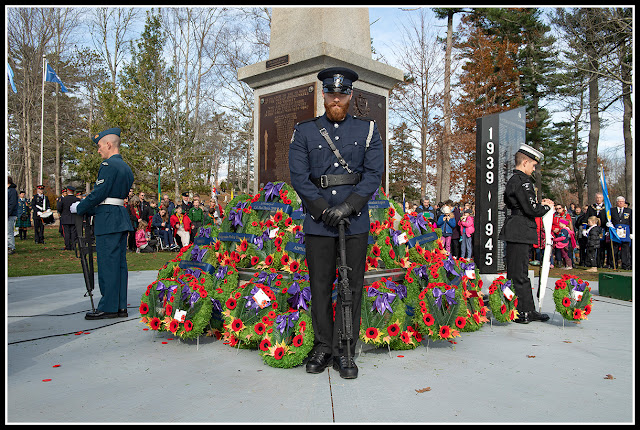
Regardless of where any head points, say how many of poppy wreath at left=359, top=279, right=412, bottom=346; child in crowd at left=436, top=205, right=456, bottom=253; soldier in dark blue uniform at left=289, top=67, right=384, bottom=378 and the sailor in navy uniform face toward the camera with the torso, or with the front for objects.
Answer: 3

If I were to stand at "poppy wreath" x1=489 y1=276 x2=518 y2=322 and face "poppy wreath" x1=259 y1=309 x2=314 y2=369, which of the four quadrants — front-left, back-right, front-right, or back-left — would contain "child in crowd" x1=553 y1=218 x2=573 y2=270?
back-right

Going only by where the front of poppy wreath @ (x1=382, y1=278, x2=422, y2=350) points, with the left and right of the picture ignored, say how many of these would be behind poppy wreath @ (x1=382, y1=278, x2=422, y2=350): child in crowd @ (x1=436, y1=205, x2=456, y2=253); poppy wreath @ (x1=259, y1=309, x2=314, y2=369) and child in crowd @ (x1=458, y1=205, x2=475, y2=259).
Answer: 2

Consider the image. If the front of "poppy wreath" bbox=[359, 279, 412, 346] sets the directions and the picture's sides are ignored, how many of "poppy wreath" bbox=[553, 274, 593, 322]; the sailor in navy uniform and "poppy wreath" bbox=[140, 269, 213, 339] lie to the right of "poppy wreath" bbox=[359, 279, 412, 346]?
1

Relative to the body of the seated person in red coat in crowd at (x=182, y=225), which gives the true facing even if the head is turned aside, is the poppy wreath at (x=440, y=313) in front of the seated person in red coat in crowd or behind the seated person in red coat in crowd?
in front

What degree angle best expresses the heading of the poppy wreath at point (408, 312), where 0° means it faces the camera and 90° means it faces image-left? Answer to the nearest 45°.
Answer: approximately 0°

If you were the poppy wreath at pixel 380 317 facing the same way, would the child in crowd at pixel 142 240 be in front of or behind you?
behind

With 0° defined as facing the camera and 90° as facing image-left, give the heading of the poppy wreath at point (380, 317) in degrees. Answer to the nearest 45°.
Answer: approximately 0°
